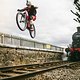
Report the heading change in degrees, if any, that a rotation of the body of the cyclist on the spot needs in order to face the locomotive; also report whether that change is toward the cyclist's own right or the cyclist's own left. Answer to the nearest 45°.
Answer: approximately 180°

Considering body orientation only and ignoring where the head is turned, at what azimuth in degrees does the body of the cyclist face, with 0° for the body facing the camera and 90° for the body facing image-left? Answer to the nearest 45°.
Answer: approximately 45°

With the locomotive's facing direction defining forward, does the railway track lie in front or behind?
in front

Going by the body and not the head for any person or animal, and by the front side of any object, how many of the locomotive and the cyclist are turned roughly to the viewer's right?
0

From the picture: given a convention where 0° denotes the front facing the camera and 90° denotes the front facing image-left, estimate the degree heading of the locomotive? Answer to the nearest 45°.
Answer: approximately 45°
